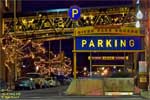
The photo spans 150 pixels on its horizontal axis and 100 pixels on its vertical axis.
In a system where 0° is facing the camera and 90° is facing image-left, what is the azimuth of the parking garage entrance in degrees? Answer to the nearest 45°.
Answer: approximately 0°
